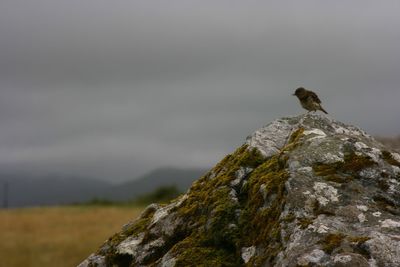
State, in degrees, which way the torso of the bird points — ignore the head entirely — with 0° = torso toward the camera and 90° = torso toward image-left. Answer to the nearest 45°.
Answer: approximately 90°
